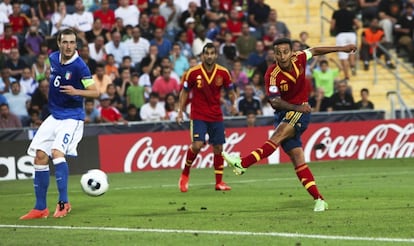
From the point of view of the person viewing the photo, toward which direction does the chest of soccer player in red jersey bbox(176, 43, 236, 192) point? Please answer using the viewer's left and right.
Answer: facing the viewer

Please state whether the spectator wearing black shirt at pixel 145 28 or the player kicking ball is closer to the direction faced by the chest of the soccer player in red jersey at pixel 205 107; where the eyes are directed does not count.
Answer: the player kicking ball

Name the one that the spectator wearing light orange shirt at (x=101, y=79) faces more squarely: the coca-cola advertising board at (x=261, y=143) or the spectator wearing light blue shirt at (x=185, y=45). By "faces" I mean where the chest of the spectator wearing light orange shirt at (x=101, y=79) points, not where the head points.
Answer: the coca-cola advertising board

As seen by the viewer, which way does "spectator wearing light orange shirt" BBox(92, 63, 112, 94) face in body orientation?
toward the camera

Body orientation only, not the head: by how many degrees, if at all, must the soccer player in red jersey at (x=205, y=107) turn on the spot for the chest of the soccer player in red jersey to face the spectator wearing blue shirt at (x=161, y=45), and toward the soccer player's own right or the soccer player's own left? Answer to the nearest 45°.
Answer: approximately 180°

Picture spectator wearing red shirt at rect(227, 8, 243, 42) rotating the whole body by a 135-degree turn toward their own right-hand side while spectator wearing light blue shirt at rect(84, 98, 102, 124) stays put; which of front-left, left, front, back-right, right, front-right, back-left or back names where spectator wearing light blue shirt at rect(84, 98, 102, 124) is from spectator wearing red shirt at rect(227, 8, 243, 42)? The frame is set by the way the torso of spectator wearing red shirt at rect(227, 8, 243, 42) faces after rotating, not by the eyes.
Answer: left

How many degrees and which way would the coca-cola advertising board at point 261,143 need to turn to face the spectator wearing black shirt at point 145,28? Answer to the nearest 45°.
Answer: approximately 135° to its right

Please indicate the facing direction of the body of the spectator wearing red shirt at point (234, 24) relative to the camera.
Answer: toward the camera

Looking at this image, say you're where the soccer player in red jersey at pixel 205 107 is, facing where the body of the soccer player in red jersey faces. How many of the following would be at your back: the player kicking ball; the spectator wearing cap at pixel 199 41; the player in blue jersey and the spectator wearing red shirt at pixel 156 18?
2
